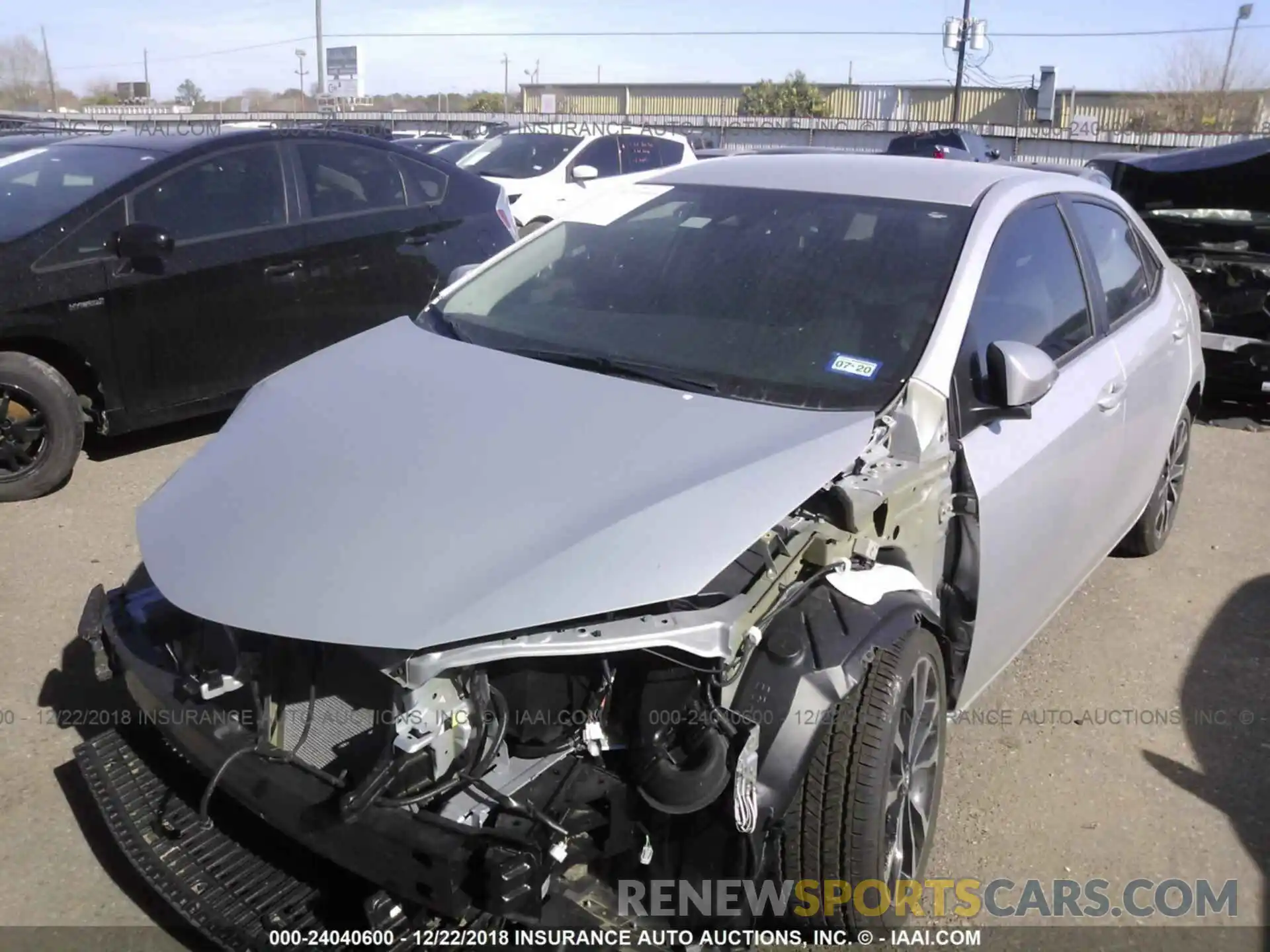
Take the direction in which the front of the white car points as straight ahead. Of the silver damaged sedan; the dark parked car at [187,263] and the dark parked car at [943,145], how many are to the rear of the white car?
1

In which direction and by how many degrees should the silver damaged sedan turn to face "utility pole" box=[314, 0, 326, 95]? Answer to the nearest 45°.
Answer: approximately 135° to its right

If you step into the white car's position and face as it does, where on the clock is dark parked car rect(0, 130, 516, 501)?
The dark parked car is roughly at 11 o'clock from the white car.

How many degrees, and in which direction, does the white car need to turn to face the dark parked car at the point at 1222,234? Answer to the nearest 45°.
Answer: approximately 90° to its left

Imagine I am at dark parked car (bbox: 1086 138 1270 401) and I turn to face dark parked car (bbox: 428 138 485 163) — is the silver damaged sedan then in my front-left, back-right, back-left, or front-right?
back-left

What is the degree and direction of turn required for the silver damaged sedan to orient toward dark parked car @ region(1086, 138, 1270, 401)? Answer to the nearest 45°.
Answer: approximately 180°

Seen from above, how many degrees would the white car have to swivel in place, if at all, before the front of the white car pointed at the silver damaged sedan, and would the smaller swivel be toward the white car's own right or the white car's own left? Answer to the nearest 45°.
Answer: approximately 45° to the white car's own left

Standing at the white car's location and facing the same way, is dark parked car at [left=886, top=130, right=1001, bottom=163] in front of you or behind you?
behind

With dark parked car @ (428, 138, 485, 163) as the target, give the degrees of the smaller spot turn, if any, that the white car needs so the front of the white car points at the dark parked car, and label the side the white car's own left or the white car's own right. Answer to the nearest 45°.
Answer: approximately 90° to the white car's own right

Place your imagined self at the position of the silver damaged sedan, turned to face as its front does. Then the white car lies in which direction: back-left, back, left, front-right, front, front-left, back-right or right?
back-right

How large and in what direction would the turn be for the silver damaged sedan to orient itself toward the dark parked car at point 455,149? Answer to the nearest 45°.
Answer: approximately 135° to its right

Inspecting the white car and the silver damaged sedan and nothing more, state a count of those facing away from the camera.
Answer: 0

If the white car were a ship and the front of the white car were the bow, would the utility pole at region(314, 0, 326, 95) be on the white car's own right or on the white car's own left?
on the white car's own right
